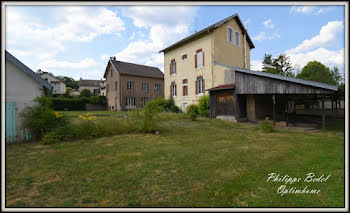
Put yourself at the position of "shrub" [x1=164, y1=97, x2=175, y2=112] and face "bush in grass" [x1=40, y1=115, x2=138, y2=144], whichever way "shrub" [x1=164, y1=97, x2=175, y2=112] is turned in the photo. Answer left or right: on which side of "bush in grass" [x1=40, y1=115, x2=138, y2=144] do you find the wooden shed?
left

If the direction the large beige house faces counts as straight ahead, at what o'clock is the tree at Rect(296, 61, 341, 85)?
The tree is roughly at 6 o'clock from the large beige house.

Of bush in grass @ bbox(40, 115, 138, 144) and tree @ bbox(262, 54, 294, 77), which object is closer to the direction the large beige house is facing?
the bush in grass

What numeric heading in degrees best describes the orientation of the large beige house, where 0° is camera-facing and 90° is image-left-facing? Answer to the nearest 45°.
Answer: approximately 45°

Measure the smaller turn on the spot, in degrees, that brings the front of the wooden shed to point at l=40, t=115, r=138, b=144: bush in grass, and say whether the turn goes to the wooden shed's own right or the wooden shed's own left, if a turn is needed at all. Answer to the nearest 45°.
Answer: approximately 45° to the wooden shed's own right

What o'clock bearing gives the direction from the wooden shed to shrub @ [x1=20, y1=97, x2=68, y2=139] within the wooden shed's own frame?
The shrub is roughly at 1 o'clock from the wooden shed.

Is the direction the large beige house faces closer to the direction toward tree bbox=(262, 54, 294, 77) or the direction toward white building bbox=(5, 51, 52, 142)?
the white building

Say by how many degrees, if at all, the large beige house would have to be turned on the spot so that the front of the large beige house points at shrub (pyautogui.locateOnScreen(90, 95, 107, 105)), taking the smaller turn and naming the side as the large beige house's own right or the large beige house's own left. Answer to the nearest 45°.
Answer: approximately 90° to the large beige house's own right

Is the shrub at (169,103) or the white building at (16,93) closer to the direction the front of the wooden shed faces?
the white building

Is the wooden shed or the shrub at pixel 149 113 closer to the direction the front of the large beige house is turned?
the shrub

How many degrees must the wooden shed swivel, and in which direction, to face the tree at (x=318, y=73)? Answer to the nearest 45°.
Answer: approximately 180°

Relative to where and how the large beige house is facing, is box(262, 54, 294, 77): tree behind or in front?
behind
